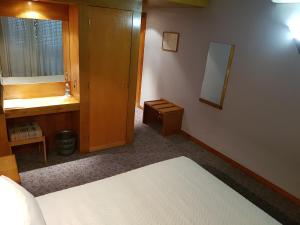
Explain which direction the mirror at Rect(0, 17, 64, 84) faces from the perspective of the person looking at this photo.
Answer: facing the viewer

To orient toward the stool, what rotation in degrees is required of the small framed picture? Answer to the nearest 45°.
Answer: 0° — it already faces it

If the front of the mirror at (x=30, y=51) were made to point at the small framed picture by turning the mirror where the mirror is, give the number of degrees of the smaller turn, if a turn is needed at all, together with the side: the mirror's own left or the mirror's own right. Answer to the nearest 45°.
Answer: approximately 90° to the mirror's own left

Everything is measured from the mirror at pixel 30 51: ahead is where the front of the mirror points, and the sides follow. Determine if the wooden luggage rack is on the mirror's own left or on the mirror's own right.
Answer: on the mirror's own left

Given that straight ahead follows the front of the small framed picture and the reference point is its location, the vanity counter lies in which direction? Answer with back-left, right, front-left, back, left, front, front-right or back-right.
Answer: front

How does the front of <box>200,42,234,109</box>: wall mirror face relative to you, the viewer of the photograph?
facing the viewer and to the left of the viewer

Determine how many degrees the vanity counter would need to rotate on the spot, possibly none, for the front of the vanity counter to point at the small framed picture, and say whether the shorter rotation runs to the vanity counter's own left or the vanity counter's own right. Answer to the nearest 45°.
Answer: approximately 90° to the vanity counter's own left

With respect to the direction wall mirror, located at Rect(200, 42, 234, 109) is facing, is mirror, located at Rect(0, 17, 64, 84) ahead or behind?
ahead

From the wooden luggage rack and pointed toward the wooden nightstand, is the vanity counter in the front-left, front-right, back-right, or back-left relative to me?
front-right
